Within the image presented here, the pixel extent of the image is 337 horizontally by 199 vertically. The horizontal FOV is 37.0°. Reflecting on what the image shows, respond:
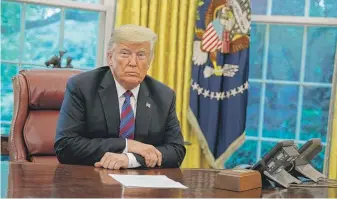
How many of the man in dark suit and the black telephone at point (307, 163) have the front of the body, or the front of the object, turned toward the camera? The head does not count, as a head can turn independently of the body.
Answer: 1

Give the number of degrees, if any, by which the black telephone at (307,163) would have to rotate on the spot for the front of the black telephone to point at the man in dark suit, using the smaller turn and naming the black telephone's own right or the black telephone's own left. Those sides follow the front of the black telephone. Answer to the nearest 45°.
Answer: approximately 45° to the black telephone's own left

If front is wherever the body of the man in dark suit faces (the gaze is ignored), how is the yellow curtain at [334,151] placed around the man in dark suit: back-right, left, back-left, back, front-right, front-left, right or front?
back-left

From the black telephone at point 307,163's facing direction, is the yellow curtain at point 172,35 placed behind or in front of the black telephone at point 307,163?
in front

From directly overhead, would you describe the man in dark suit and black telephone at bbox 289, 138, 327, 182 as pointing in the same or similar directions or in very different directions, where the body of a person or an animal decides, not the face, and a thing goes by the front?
very different directions

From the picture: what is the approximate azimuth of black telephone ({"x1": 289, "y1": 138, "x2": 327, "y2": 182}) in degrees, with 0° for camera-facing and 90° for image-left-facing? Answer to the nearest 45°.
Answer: approximately 135°

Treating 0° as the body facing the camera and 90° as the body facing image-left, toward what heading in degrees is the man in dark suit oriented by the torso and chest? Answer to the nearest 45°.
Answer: approximately 0°

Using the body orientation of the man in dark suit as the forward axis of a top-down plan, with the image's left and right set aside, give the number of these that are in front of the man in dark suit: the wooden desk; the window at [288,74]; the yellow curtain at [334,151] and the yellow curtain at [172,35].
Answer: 1
